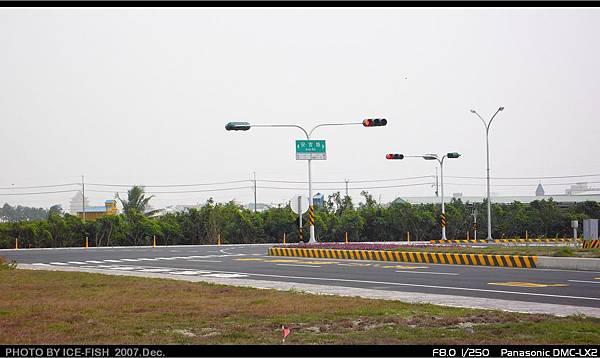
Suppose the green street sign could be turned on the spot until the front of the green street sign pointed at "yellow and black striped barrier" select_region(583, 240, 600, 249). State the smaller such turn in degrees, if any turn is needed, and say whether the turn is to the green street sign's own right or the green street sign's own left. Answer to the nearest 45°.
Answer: approximately 90° to the green street sign's own left

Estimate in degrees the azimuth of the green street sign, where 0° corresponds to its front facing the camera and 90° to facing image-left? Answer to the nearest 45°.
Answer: approximately 0°

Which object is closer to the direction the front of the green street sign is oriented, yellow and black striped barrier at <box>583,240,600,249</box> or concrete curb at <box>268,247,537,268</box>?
the concrete curb

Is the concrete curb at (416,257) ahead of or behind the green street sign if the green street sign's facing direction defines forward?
ahead
